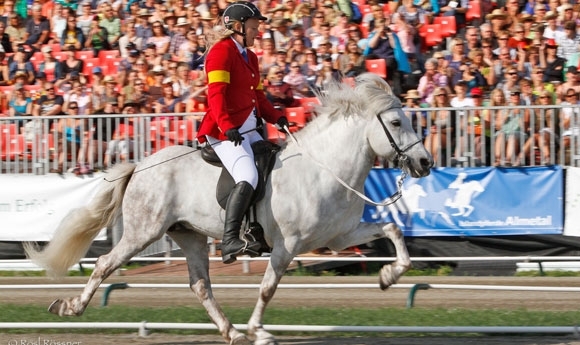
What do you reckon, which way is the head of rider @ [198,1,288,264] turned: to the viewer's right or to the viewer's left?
to the viewer's right

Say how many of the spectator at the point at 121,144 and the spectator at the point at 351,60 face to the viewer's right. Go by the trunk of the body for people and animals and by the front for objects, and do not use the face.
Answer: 0

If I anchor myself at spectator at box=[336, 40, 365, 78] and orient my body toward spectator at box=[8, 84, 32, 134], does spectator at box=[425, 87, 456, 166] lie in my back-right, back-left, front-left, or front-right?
back-left

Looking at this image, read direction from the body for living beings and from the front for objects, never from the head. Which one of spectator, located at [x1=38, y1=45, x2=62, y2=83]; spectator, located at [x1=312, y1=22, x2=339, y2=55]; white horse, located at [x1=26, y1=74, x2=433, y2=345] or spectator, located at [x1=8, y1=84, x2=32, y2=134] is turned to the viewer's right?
the white horse

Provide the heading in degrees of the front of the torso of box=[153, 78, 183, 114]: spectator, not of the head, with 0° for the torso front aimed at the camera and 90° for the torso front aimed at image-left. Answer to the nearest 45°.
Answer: approximately 0°

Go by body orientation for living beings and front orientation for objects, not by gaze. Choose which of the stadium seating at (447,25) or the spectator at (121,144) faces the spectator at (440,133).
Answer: the stadium seating

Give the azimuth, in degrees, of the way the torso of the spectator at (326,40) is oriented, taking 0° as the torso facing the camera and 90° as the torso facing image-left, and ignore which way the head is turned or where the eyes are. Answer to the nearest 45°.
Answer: approximately 0°

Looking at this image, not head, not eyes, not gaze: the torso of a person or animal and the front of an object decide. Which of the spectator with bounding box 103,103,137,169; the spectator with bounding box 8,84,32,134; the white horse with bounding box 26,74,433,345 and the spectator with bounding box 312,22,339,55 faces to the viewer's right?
the white horse

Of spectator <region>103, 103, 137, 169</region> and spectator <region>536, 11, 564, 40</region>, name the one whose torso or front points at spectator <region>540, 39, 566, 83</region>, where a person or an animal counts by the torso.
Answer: spectator <region>536, 11, 564, 40</region>

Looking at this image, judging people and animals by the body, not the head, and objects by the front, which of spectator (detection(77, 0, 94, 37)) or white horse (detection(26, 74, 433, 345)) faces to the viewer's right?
the white horse

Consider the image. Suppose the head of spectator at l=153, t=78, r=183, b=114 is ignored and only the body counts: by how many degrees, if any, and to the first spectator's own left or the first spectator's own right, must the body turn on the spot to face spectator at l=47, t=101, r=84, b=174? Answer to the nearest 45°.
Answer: approximately 90° to the first spectator's own right

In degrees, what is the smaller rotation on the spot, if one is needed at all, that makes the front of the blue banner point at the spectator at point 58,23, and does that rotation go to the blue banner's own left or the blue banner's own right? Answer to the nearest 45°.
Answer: approximately 135° to the blue banner's own right
